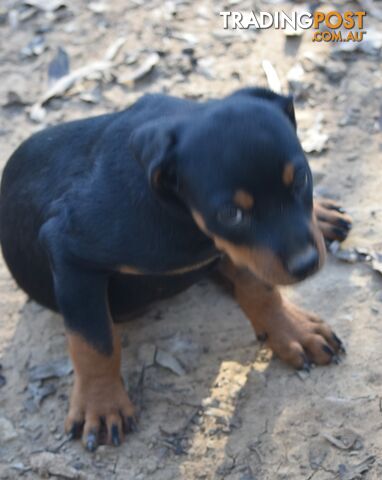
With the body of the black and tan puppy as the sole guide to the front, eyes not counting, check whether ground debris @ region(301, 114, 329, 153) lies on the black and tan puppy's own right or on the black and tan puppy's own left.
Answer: on the black and tan puppy's own left

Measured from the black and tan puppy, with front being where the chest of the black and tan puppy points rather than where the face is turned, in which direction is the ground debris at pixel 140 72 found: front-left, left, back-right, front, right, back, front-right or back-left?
back-left

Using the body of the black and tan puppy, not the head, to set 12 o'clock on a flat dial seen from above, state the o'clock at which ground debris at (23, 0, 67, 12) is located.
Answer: The ground debris is roughly at 7 o'clock from the black and tan puppy.

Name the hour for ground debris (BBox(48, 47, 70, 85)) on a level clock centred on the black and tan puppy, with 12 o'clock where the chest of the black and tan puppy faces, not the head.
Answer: The ground debris is roughly at 7 o'clock from the black and tan puppy.

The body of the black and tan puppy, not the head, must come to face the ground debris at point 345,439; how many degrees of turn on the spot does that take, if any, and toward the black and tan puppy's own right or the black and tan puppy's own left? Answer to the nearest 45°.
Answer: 0° — it already faces it

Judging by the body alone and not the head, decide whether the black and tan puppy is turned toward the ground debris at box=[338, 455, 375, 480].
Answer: yes

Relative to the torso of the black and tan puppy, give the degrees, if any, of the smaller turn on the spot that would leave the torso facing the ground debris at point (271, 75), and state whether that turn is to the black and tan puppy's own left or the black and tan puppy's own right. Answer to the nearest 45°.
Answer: approximately 135° to the black and tan puppy's own left

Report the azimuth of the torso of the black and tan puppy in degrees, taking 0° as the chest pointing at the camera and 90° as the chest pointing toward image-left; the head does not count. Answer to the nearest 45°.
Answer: approximately 315°
